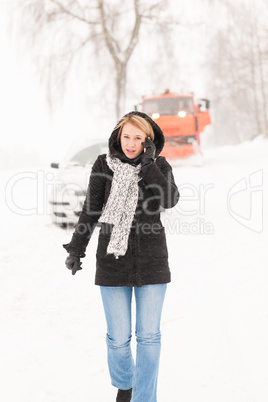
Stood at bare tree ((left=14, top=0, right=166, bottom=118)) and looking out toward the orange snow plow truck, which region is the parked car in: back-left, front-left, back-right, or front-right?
front-right

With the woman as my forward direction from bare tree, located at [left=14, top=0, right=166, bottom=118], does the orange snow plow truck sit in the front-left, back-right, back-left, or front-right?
front-left

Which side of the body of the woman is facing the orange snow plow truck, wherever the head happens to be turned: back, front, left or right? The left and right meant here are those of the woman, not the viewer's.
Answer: back

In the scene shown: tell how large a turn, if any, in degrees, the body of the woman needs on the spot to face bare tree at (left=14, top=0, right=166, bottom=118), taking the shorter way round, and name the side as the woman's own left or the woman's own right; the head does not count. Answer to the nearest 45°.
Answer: approximately 180°

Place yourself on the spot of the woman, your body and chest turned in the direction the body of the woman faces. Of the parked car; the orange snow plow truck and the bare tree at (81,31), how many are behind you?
3

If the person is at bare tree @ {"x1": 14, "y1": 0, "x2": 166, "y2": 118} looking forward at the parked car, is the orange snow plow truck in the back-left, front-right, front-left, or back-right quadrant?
front-left

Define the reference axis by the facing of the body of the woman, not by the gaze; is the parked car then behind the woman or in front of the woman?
behind

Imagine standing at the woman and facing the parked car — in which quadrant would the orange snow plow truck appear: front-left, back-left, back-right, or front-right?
front-right

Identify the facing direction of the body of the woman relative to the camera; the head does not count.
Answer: toward the camera
